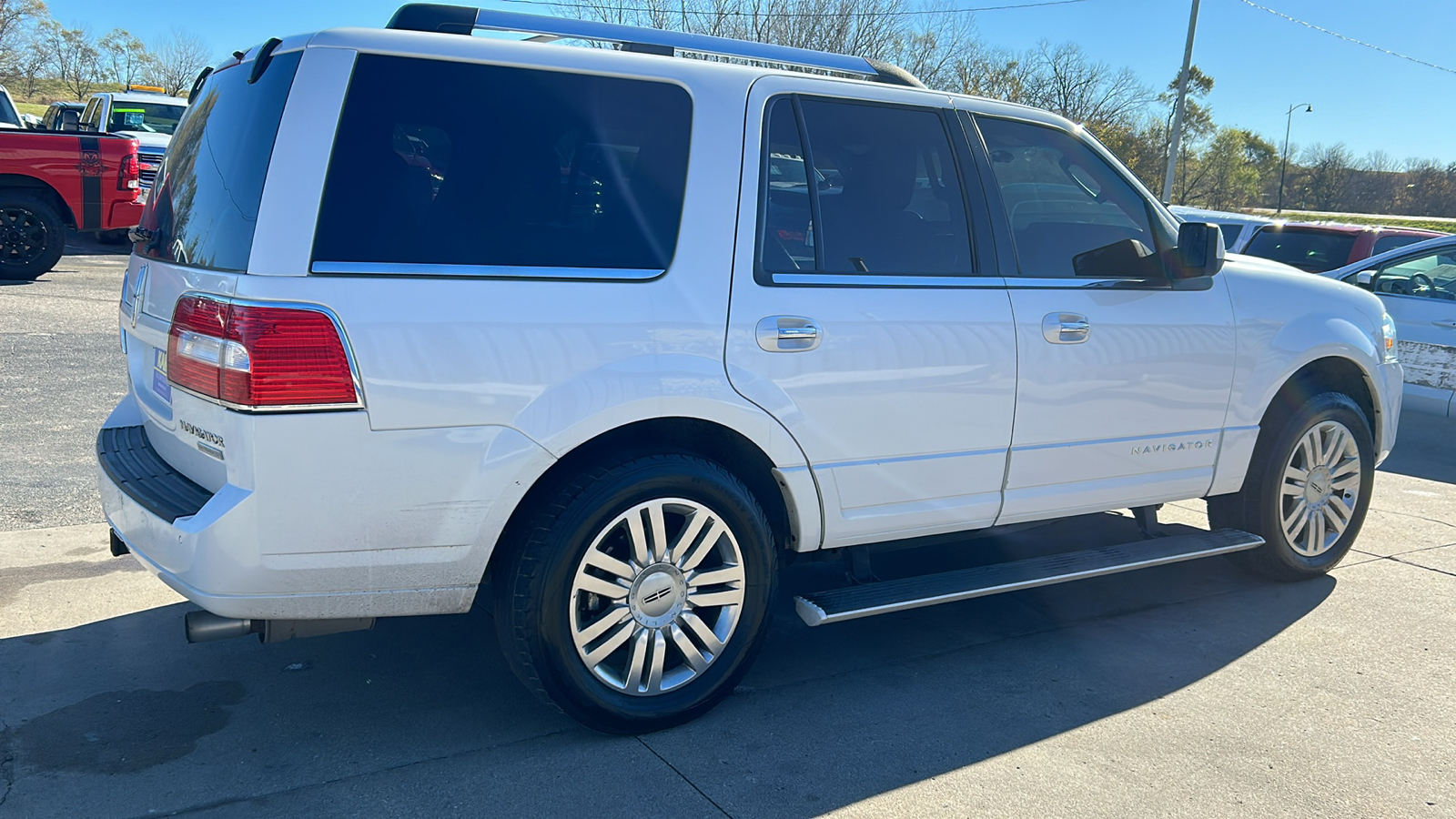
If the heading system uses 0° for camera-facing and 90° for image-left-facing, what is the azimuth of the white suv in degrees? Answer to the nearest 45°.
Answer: approximately 225°

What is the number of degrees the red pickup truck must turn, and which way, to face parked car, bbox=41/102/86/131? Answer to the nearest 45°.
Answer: approximately 90° to its right

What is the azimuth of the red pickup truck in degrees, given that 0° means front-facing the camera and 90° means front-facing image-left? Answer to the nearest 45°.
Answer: approximately 90°

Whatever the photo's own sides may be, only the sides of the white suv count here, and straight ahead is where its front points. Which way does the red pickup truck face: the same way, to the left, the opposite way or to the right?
the opposite way

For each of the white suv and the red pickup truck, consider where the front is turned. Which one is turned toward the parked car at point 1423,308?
the white suv

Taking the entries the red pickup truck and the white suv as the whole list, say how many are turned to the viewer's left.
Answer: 1

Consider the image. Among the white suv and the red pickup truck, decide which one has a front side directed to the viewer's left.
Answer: the red pickup truck
